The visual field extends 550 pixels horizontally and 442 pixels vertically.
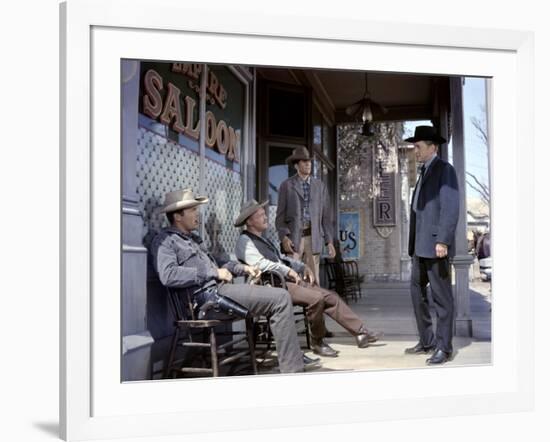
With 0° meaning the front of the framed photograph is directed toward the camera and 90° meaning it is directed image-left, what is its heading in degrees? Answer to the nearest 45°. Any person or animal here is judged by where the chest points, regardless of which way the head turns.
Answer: approximately 315°
